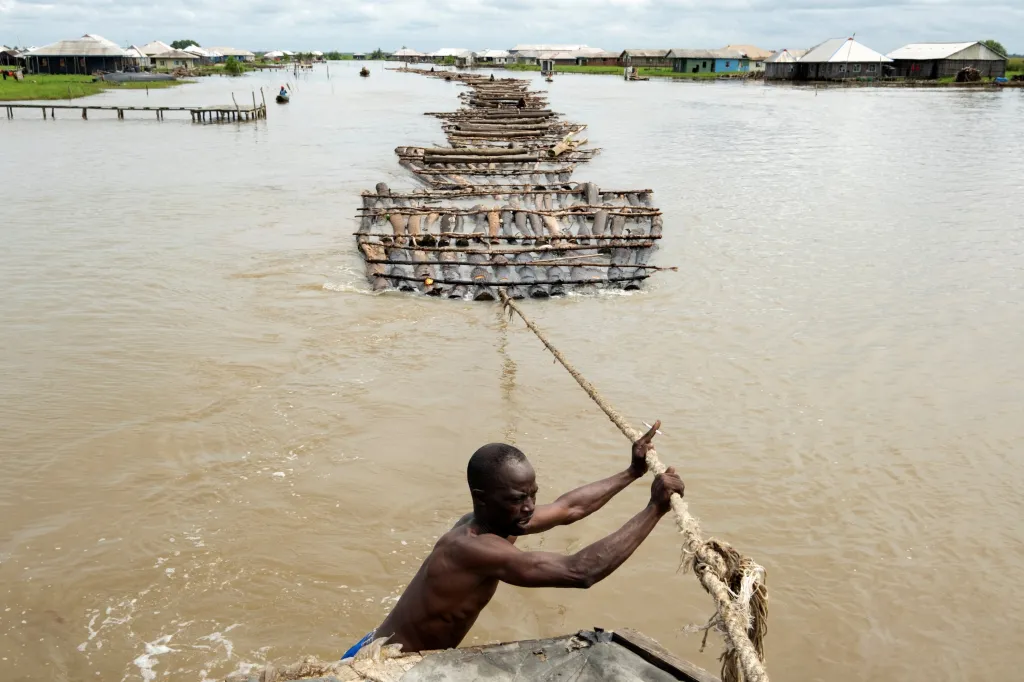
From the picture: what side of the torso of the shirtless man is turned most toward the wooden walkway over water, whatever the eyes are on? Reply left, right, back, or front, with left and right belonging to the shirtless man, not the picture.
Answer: left

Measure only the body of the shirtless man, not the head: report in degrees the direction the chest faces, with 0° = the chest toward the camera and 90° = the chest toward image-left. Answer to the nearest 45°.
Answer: approximately 270°

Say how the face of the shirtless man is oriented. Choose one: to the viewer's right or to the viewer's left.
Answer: to the viewer's right
